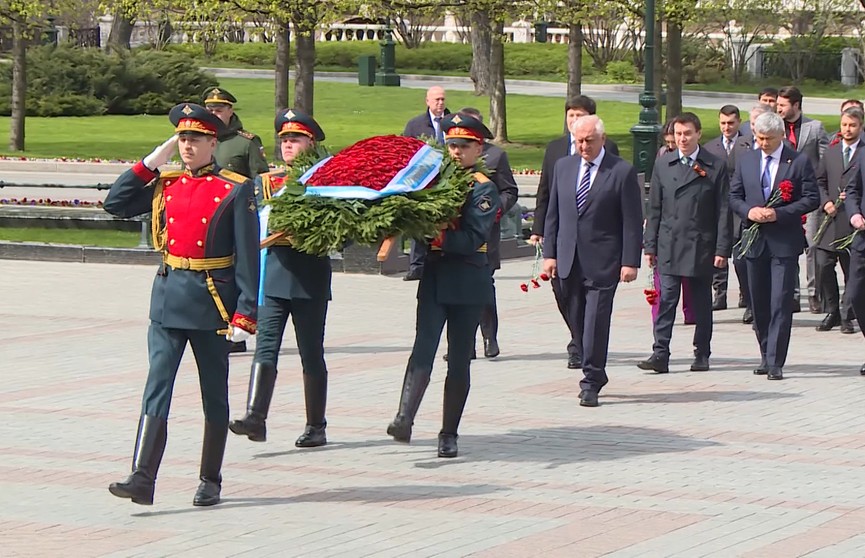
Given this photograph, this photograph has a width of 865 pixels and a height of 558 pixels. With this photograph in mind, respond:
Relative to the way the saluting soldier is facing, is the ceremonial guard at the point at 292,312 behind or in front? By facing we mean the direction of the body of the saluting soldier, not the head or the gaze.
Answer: behind

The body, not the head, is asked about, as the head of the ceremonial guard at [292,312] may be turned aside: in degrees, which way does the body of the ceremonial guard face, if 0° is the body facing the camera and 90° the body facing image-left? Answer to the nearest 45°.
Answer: approximately 45°

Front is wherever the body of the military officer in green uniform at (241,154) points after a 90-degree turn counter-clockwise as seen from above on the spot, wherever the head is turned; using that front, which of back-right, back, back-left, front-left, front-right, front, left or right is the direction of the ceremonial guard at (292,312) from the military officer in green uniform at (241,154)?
front-right

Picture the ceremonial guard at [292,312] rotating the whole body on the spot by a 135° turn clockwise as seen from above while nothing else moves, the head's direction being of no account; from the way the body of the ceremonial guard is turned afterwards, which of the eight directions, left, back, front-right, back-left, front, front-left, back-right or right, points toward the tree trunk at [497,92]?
front

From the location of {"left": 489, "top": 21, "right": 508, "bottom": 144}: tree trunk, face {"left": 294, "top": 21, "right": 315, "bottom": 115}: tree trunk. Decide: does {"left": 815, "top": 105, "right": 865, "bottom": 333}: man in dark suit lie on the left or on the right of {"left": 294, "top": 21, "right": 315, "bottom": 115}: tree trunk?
left

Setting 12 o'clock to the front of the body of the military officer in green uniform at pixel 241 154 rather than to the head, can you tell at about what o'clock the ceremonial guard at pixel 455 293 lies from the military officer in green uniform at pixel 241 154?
the ceremonial guard at pixel 455 293 is roughly at 10 o'clock from the military officer in green uniform at pixel 241 154.

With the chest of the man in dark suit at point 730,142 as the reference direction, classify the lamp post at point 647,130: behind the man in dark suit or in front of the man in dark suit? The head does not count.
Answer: behind

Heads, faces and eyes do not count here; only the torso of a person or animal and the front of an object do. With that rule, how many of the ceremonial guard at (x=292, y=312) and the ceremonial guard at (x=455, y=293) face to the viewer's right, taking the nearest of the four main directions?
0

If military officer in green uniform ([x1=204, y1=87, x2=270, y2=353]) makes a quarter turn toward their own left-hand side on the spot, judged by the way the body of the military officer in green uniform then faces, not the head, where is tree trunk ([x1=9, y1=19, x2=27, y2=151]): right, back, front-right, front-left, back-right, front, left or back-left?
back-left

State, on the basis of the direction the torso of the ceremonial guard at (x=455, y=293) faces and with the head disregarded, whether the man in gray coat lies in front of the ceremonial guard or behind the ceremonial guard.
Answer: behind

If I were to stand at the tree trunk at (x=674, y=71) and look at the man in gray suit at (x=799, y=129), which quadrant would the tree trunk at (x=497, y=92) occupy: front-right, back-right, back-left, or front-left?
back-right
